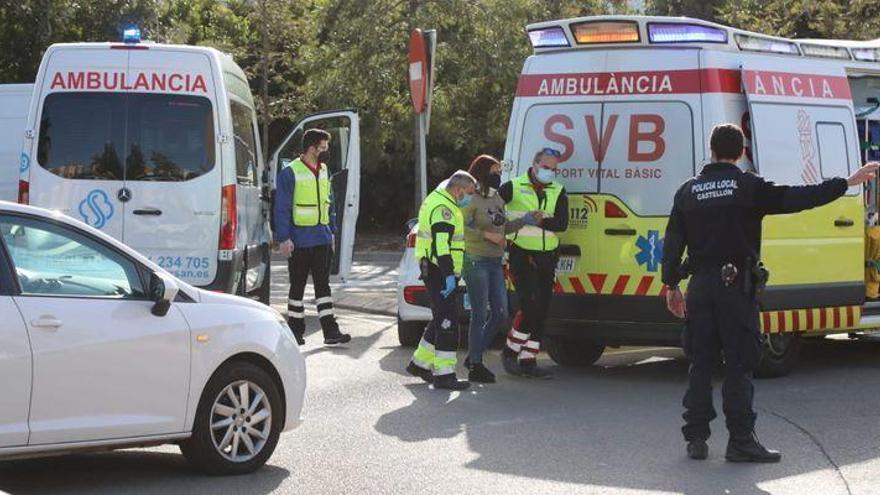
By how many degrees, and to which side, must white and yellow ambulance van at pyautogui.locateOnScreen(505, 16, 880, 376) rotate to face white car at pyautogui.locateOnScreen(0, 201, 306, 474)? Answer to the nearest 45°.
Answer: approximately 180°

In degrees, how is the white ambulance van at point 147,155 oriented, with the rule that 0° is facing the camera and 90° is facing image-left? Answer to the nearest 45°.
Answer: approximately 180°

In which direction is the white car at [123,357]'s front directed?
to the viewer's right

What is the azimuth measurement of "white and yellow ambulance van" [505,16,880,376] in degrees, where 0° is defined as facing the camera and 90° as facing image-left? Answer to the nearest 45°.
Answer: approximately 225°

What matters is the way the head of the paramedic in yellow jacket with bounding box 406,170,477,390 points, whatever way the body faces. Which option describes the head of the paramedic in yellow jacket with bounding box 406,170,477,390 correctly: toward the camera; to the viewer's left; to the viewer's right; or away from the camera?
to the viewer's right

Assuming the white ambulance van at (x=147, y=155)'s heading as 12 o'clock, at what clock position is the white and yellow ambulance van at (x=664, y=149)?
the white and yellow ambulance van at (x=664, y=149) is roughly at 4 o'clock from the white ambulance van at (x=147, y=155).

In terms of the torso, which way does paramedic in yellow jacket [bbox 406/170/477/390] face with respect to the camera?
to the viewer's right

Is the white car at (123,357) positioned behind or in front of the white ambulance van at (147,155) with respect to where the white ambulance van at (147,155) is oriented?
behind

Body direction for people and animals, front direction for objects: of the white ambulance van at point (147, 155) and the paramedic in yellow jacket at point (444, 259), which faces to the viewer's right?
the paramedic in yellow jacket

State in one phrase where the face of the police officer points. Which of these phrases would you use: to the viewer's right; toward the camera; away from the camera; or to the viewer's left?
away from the camera
